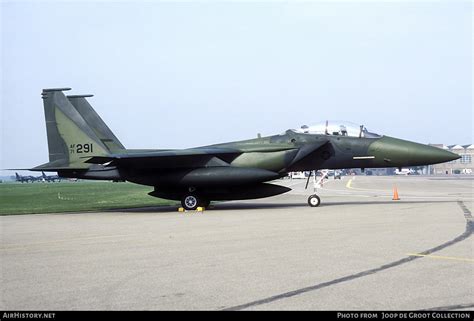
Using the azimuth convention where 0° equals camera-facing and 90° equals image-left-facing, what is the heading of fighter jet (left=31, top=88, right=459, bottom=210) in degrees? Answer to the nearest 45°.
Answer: approximately 270°
